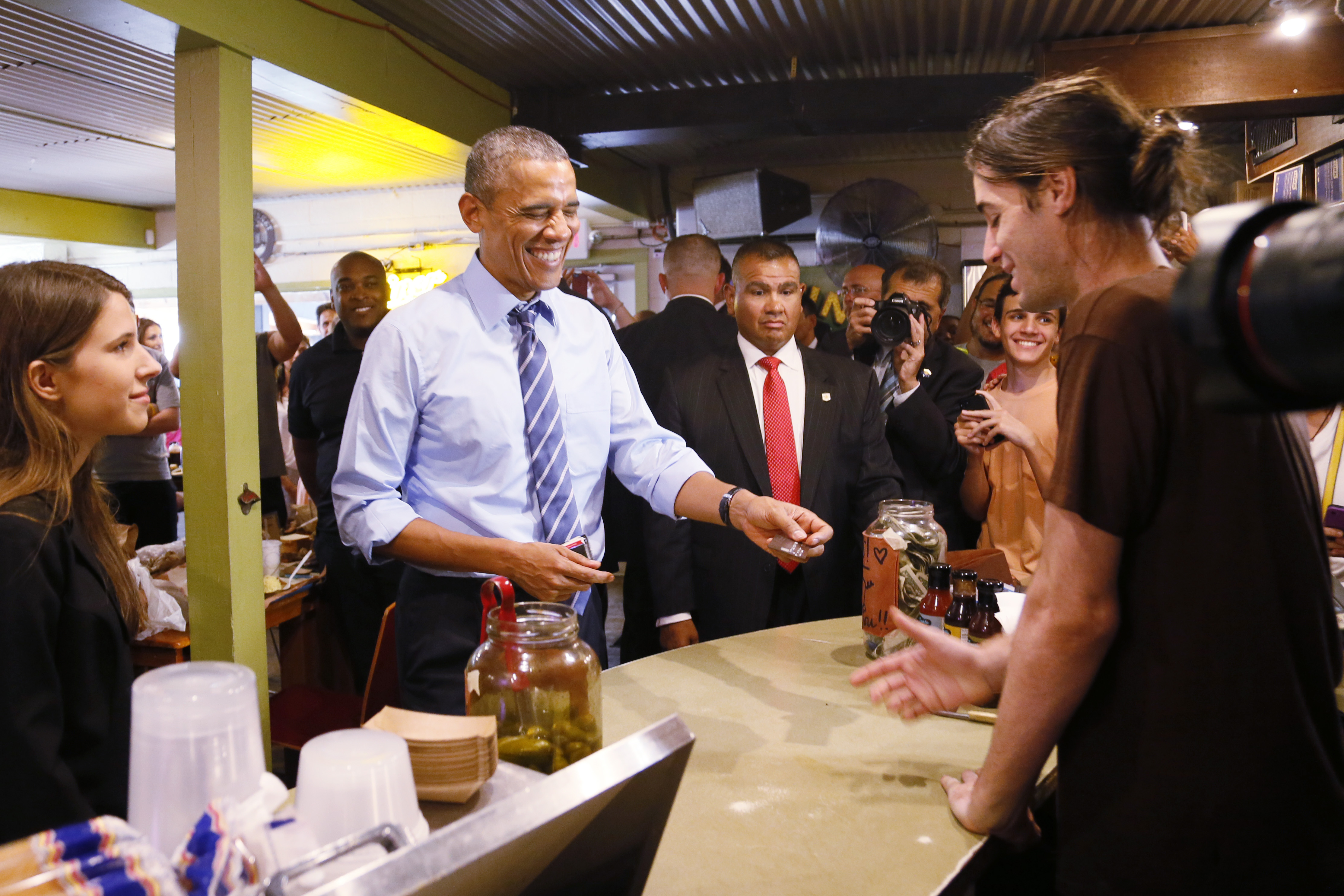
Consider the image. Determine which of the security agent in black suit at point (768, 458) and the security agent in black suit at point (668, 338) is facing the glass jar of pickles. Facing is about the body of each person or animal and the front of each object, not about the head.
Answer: the security agent in black suit at point (768, 458)

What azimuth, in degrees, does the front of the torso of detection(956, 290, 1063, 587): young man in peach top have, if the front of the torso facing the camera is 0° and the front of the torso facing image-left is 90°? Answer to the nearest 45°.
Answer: approximately 45°

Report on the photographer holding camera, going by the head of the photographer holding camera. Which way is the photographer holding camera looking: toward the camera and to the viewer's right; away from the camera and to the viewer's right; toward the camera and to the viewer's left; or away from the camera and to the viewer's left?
toward the camera and to the viewer's left

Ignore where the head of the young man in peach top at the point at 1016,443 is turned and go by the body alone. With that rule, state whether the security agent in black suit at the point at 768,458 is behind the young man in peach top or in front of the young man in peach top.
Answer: in front

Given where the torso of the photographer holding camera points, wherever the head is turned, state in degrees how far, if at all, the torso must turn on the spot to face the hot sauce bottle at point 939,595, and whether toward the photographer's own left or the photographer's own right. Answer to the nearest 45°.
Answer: approximately 45° to the photographer's own left

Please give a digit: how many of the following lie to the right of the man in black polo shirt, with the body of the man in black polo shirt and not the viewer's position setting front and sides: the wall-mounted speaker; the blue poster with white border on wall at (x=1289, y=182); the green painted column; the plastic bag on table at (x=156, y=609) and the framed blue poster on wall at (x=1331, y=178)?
2

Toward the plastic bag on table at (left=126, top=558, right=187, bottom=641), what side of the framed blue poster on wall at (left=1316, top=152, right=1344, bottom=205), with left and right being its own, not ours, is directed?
front

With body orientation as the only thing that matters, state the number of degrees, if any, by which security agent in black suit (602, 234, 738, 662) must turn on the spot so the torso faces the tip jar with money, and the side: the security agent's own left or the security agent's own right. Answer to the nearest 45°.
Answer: approximately 180°

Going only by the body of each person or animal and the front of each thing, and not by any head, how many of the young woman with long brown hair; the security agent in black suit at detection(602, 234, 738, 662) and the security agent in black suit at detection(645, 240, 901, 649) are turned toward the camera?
1

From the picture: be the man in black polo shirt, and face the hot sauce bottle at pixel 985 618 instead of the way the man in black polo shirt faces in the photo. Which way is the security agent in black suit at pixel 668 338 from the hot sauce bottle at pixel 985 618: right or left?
left

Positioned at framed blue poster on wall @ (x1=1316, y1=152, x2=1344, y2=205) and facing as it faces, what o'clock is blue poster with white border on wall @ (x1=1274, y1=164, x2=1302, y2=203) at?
blue poster with white border on wall @ (x1=1274, y1=164, x2=1302, y2=203) is roughly at 4 o'clock from framed blue poster on wall @ (x1=1316, y1=152, x2=1344, y2=205).

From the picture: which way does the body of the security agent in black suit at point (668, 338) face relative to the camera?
away from the camera

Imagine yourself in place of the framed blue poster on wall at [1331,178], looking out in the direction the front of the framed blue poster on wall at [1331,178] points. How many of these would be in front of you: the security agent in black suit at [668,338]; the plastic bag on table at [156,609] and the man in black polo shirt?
3

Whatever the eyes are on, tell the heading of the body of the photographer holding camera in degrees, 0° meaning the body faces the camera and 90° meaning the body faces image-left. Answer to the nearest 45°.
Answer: approximately 45°

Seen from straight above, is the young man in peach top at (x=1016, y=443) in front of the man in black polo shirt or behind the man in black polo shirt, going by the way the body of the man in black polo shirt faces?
in front
